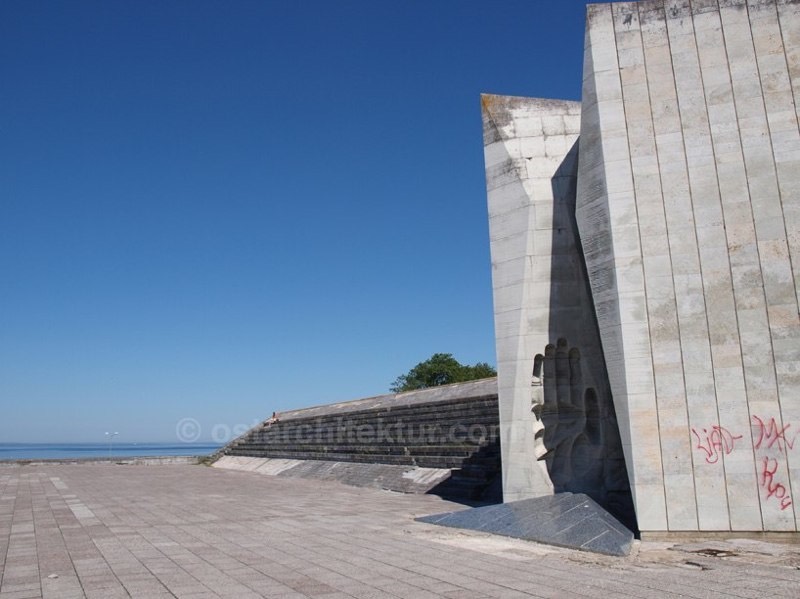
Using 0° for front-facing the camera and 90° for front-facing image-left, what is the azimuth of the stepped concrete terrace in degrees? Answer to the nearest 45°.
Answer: approximately 45°

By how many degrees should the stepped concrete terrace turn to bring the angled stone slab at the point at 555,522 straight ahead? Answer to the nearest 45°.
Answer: approximately 45° to its left

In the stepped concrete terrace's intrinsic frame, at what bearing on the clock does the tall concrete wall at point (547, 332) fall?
The tall concrete wall is roughly at 10 o'clock from the stepped concrete terrace.

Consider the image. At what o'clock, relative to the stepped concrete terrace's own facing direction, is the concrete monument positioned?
The concrete monument is roughly at 10 o'clock from the stepped concrete terrace.
